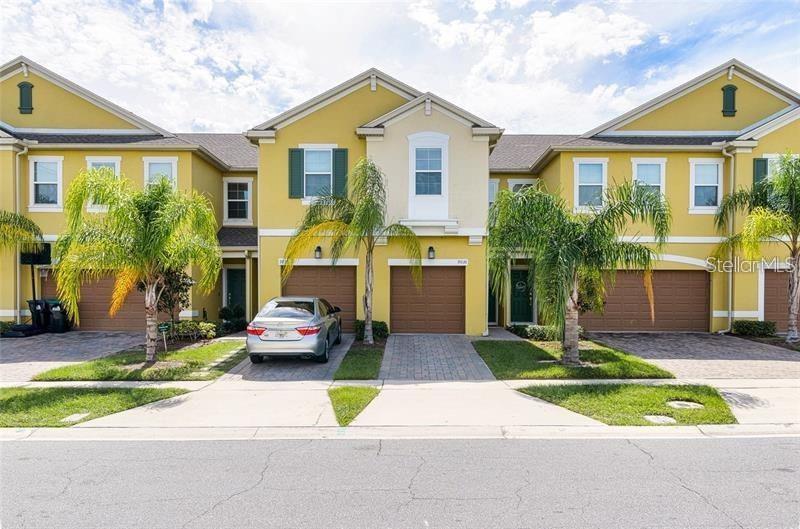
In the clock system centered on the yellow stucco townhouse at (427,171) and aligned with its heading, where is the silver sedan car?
The silver sedan car is roughly at 1 o'clock from the yellow stucco townhouse.

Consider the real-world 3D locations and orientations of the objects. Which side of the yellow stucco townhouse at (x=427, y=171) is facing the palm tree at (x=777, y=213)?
left

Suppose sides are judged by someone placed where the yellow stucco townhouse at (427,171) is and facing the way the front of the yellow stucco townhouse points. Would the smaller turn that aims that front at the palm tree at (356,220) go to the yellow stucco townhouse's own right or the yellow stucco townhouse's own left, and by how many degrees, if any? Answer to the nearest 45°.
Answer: approximately 45° to the yellow stucco townhouse's own right

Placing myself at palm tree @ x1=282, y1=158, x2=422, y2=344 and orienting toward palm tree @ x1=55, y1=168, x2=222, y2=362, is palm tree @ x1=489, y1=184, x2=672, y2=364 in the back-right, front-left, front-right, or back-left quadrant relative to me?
back-left

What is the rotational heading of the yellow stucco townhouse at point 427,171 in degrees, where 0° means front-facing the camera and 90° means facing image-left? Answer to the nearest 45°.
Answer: approximately 0°

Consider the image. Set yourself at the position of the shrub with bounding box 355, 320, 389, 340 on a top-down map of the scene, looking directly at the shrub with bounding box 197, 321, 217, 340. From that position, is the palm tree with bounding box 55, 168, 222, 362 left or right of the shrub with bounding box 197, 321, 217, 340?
left

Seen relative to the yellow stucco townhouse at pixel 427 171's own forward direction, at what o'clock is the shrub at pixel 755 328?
The shrub is roughly at 9 o'clock from the yellow stucco townhouse.
